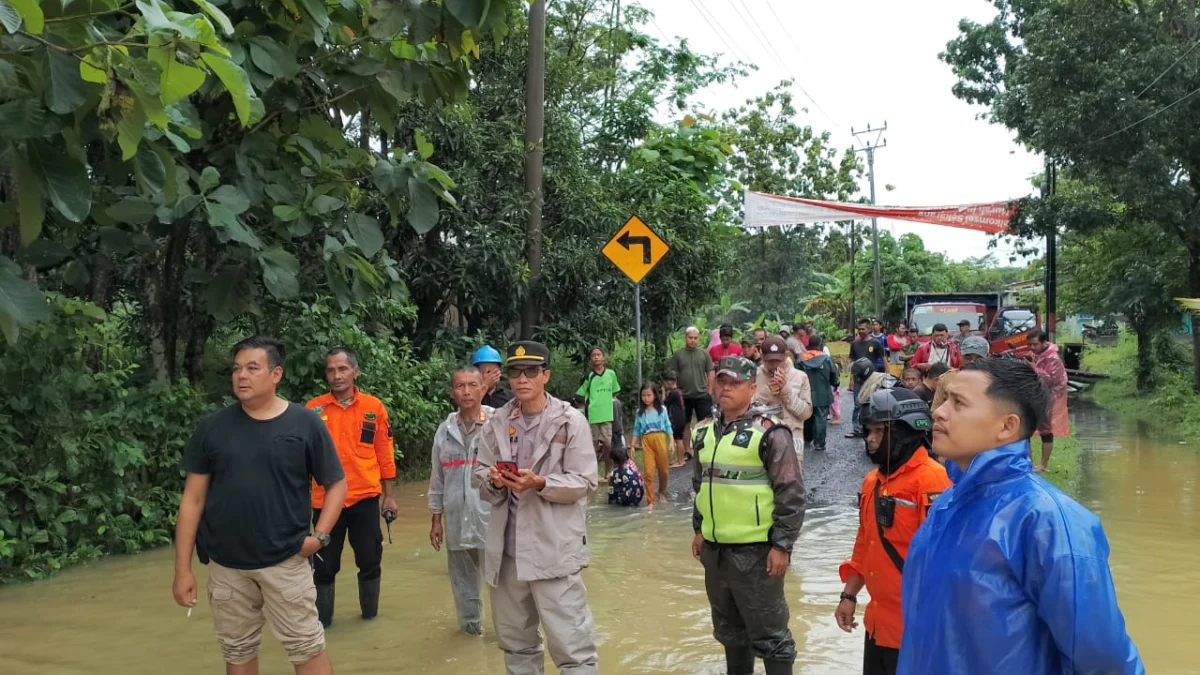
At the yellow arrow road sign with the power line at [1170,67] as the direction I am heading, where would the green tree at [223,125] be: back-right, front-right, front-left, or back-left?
back-right

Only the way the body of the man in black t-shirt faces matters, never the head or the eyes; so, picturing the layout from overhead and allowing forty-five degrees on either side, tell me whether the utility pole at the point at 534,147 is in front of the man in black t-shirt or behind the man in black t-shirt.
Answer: behind

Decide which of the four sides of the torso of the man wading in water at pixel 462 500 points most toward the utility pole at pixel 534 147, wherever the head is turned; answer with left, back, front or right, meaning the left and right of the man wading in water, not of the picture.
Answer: back

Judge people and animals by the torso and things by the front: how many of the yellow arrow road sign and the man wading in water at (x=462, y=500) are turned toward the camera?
2

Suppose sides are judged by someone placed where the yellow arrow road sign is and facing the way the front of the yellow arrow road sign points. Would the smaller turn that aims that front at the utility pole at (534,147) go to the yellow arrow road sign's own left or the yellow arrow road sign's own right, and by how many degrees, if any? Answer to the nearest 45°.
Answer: approximately 135° to the yellow arrow road sign's own right

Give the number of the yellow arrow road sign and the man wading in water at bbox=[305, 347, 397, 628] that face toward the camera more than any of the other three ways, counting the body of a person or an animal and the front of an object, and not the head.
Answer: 2

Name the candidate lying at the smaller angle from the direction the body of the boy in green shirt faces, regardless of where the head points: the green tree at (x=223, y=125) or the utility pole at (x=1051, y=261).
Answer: the green tree

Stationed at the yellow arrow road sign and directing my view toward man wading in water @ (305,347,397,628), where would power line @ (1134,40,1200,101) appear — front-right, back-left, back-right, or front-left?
back-left
